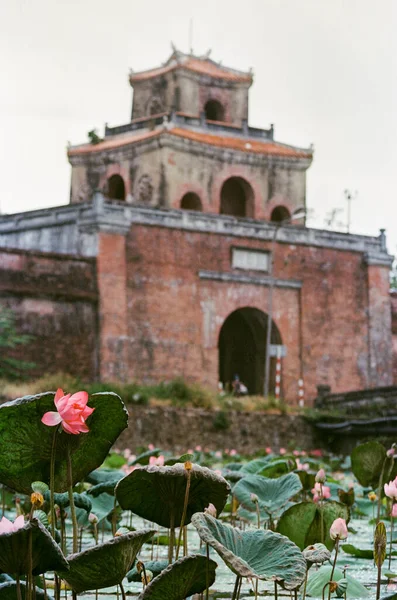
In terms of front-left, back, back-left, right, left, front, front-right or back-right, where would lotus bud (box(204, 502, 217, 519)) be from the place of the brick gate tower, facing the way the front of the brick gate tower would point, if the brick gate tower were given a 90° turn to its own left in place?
back-right

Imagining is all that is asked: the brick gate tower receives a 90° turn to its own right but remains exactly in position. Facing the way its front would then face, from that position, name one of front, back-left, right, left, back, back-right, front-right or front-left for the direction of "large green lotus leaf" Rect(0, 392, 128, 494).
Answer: front-left

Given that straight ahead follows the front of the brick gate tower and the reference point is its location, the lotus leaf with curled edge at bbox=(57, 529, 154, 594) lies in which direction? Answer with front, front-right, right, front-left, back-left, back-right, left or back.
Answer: front-right

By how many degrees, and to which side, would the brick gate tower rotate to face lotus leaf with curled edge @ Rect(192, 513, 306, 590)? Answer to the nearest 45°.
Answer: approximately 45° to its right

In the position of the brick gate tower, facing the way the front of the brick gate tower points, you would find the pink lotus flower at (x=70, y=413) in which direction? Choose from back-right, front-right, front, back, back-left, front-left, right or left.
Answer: front-right

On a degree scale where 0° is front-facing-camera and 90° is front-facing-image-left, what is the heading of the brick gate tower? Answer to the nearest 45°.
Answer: approximately 315°

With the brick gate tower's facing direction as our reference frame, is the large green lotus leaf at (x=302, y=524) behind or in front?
in front
